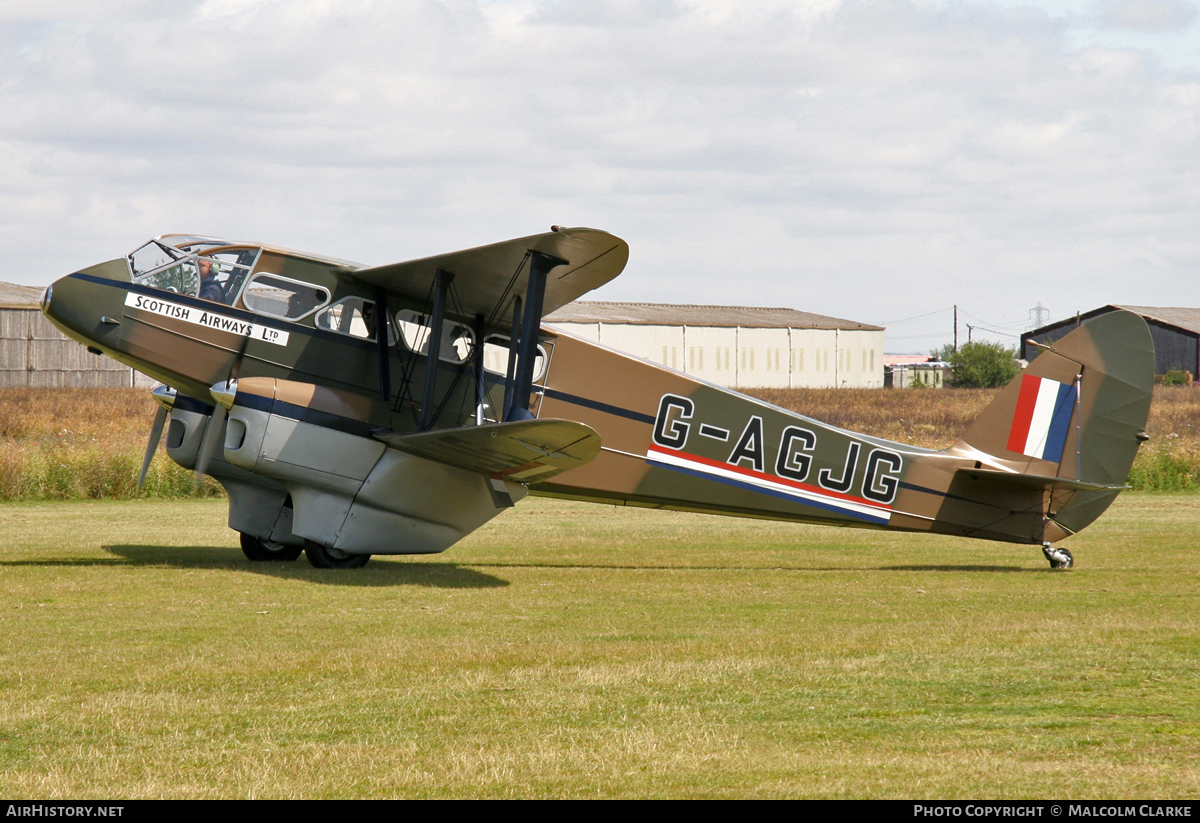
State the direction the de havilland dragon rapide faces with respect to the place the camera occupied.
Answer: facing to the left of the viewer
